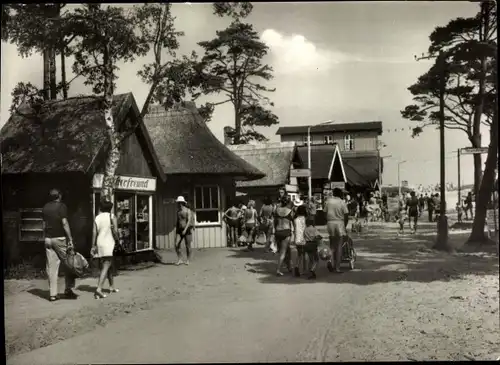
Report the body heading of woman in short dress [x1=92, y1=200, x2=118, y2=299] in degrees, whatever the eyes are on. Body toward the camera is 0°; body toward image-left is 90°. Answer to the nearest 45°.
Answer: approximately 225°

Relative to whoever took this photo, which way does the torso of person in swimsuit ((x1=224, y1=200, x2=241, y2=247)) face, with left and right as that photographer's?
facing away from the viewer

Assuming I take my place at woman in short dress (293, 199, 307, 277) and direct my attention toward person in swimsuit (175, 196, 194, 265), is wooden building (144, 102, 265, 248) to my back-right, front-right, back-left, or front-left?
front-right
